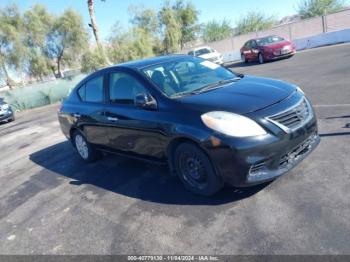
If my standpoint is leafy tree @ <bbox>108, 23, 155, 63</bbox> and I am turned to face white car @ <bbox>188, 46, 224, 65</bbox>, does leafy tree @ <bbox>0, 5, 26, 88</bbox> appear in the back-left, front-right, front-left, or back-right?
back-right

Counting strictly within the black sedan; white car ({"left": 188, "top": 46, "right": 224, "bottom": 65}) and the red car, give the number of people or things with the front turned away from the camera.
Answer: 0

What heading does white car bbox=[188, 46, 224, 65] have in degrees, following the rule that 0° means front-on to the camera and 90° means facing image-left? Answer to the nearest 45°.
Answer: approximately 315°

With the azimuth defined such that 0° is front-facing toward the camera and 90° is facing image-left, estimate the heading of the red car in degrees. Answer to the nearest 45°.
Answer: approximately 315°

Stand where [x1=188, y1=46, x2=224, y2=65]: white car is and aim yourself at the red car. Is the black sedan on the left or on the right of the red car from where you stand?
right

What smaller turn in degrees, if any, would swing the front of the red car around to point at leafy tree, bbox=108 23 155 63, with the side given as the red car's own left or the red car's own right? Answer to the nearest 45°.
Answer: approximately 180°

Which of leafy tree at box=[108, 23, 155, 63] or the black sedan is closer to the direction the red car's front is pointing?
the black sedan

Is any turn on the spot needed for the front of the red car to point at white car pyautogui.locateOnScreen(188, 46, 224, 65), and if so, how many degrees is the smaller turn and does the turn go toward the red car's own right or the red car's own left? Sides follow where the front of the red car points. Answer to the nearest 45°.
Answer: approximately 180°

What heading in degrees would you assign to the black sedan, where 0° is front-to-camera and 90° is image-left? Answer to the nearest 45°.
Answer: approximately 315°

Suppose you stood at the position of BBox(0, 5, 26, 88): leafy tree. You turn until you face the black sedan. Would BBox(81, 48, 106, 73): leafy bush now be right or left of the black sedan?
left

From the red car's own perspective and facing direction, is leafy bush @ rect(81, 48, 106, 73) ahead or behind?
behind

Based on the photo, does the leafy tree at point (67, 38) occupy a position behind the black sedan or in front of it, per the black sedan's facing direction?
behind
